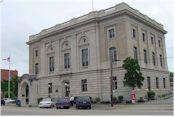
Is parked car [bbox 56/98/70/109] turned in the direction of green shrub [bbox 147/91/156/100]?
no

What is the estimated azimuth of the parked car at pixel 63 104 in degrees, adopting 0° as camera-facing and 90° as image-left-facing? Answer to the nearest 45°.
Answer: approximately 180°

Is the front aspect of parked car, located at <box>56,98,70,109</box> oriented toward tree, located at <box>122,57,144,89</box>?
no
